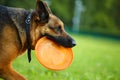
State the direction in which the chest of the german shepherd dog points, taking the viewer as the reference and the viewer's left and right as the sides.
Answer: facing to the right of the viewer
